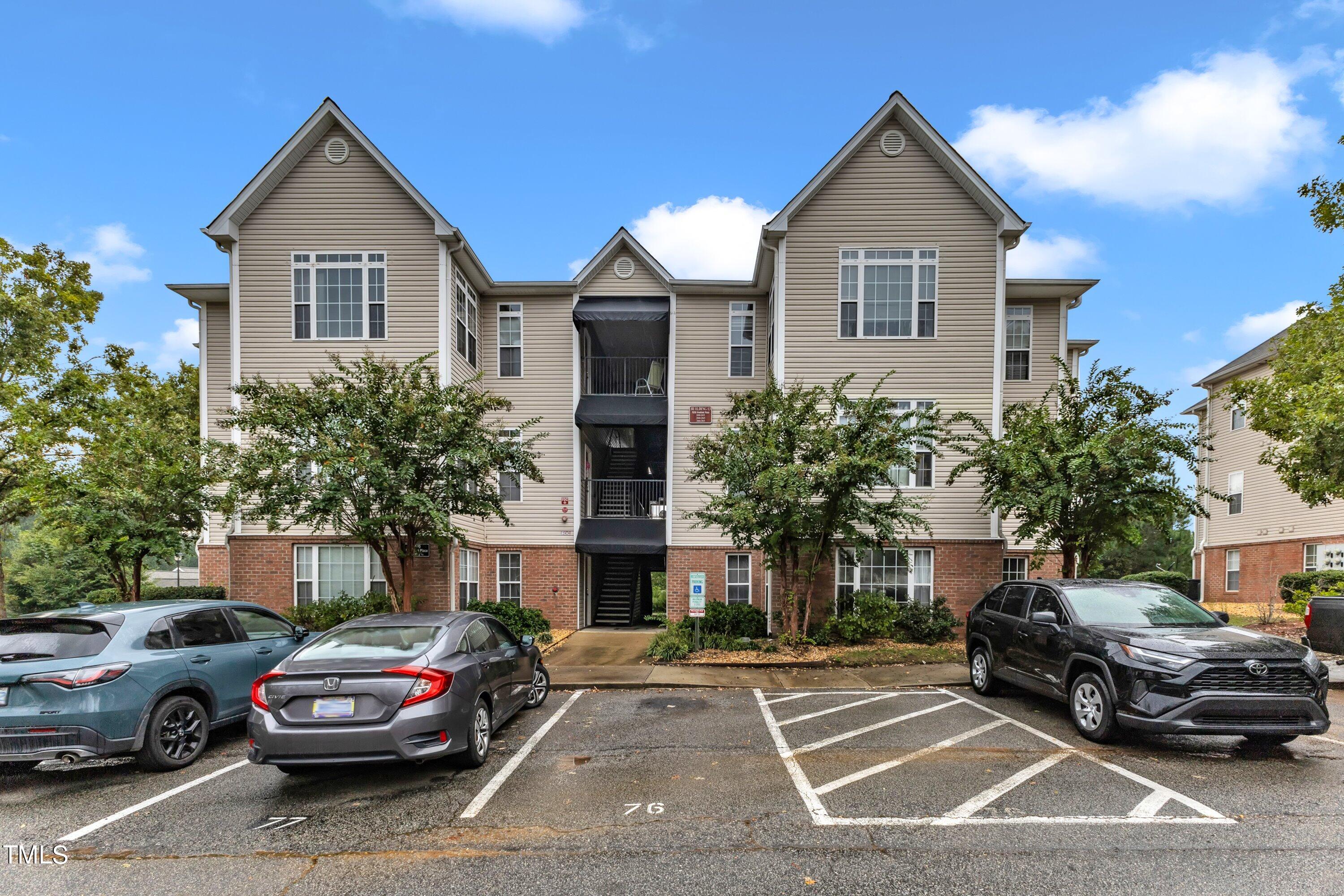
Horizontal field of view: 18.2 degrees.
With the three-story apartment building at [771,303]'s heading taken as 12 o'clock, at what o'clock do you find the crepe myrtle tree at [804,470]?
The crepe myrtle tree is roughly at 12 o'clock from the three-story apartment building.

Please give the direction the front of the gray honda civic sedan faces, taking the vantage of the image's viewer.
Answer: facing away from the viewer and to the right of the viewer

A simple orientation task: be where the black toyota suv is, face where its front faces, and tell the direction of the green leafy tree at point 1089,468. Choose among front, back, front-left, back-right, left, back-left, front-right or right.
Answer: back-left

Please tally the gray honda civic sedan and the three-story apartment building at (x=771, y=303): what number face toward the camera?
1

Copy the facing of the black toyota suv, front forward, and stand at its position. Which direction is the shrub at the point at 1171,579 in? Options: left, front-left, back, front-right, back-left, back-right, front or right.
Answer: back-left
